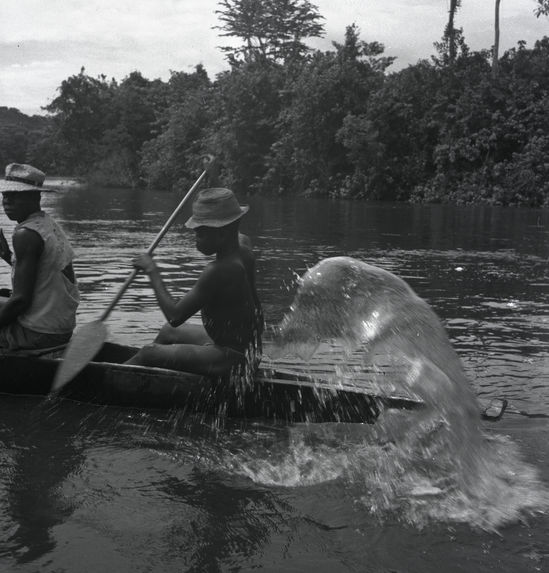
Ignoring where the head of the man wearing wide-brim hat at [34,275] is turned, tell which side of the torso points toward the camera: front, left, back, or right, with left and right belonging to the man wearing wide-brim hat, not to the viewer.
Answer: left

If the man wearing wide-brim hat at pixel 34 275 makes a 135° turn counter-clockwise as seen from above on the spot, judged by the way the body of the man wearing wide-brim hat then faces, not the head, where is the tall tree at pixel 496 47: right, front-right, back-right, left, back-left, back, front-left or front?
left

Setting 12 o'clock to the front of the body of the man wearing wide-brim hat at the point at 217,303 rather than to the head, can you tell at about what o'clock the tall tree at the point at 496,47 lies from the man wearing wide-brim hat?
The tall tree is roughly at 4 o'clock from the man wearing wide-brim hat.

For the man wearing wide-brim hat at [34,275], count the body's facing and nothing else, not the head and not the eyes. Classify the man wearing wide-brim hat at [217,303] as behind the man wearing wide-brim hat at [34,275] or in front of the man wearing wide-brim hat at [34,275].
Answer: behind

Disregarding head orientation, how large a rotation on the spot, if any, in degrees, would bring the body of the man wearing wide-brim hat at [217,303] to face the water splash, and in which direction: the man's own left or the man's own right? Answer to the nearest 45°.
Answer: approximately 135° to the man's own left

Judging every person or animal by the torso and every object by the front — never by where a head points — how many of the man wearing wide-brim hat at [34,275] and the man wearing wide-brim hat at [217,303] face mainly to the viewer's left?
2

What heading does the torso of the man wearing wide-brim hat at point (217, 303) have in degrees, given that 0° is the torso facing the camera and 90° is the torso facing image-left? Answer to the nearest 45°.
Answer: approximately 90°

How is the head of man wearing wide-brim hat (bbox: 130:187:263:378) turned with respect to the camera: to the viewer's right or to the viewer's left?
to the viewer's left

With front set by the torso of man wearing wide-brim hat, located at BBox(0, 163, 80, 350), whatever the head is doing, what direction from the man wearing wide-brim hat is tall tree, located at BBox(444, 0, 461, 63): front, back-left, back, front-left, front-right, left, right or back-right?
back-right
